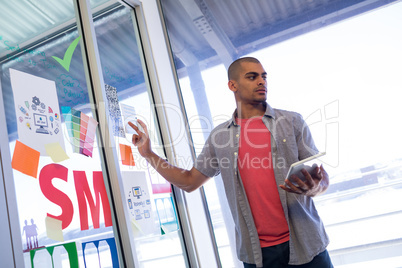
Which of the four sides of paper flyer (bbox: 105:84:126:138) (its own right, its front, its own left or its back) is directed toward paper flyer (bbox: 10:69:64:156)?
right

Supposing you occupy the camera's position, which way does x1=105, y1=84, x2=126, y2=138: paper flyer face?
facing the viewer and to the right of the viewer

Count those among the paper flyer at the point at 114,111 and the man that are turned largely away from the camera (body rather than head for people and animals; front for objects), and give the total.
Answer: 0

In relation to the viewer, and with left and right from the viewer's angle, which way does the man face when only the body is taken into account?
facing the viewer

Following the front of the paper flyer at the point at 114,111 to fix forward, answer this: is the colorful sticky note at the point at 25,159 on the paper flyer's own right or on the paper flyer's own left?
on the paper flyer's own right

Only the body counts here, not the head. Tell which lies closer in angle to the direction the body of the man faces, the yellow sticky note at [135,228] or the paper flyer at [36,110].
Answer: the paper flyer

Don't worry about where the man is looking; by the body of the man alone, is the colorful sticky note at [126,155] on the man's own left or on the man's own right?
on the man's own right

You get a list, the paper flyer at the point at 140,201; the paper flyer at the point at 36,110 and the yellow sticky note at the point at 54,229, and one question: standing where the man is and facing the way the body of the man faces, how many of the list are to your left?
0

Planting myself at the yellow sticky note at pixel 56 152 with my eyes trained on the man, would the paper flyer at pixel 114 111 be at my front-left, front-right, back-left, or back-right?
front-left
